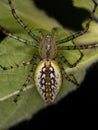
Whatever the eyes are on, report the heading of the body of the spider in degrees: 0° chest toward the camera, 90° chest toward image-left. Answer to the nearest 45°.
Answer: approximately 180°
